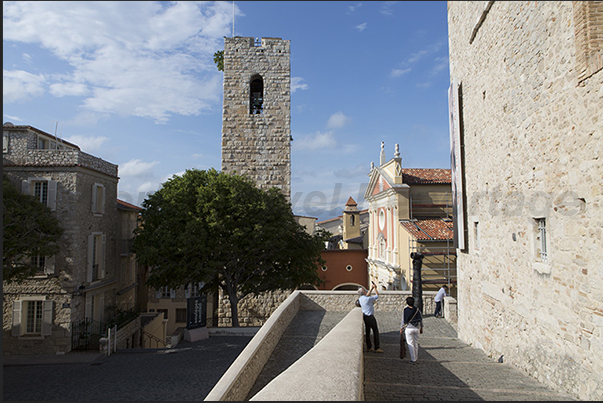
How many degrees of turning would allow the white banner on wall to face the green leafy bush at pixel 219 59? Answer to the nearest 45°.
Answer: approximately 45° to its right

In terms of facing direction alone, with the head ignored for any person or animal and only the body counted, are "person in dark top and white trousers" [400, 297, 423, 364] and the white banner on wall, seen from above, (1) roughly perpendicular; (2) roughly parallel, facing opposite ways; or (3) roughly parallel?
roughly perpendicular

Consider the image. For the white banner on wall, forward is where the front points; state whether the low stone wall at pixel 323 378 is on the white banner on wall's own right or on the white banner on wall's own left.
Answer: on the white banner on wall's own left

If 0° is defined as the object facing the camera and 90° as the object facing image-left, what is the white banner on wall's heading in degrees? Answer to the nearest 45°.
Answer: approximately 90°

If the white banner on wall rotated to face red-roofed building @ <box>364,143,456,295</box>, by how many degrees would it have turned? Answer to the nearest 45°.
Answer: approximately 90° to its right

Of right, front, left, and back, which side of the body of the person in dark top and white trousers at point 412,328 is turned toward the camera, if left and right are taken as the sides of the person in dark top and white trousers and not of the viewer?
back

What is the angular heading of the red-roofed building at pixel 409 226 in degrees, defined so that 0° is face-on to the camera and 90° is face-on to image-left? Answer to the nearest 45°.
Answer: approximately 45°

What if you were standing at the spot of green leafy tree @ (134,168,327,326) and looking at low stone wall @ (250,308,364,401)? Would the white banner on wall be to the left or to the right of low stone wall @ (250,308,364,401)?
left

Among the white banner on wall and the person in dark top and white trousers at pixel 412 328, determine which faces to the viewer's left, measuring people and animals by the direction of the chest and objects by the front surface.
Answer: the white banner on wall
